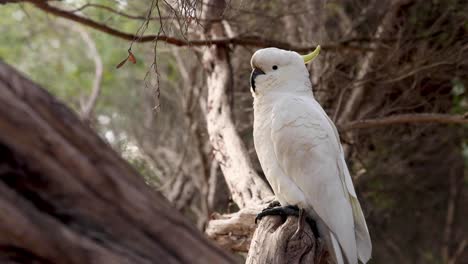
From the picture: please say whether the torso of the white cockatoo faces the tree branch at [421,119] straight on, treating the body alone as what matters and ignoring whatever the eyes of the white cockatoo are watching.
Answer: no

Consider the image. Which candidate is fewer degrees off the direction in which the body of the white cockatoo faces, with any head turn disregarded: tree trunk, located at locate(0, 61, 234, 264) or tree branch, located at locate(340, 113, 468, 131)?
the tree trunk

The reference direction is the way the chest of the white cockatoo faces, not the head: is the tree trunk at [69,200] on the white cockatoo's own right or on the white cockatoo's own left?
on the white cockatoo's own left

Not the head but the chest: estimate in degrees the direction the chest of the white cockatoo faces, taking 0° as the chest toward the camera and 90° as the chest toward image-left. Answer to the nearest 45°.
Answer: approximately 90°
